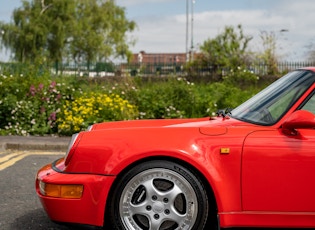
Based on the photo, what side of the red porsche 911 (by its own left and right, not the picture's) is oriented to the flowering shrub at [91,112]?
right

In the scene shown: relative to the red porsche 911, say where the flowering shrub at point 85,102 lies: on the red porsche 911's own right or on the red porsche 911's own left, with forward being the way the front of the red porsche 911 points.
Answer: on the red porsche 911's own right

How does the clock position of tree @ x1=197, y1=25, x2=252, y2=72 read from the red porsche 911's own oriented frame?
The tree is roughly at 3 o'clock from the red porsche 911.

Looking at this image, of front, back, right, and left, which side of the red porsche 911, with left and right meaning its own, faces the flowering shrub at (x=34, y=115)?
right

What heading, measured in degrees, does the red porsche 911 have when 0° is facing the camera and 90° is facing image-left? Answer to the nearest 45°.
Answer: approximately 90°
